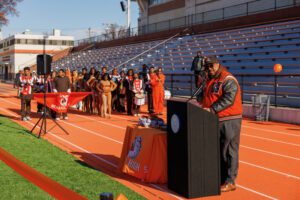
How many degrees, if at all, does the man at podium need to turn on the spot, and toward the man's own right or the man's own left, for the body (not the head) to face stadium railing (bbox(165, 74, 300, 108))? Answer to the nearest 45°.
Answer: approximately 135° to the man's own right

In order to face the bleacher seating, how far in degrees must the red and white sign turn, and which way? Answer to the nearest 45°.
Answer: approximately 135° to its left

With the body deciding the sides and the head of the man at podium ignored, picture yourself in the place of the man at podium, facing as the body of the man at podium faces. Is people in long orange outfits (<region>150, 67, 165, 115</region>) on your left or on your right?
on your right

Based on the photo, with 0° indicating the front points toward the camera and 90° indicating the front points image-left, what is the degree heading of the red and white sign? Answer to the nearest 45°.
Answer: approximately 0°

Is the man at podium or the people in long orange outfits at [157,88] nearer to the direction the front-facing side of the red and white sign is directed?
the man at podium

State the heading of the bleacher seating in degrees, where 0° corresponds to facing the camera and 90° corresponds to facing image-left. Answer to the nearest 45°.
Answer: approximately 45°

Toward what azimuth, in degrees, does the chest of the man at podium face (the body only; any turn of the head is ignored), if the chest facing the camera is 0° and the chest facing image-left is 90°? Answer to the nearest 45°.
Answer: approximately 45°
